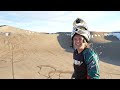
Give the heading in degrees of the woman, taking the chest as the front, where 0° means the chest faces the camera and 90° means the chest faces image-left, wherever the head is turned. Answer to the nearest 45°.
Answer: approximately 45°
